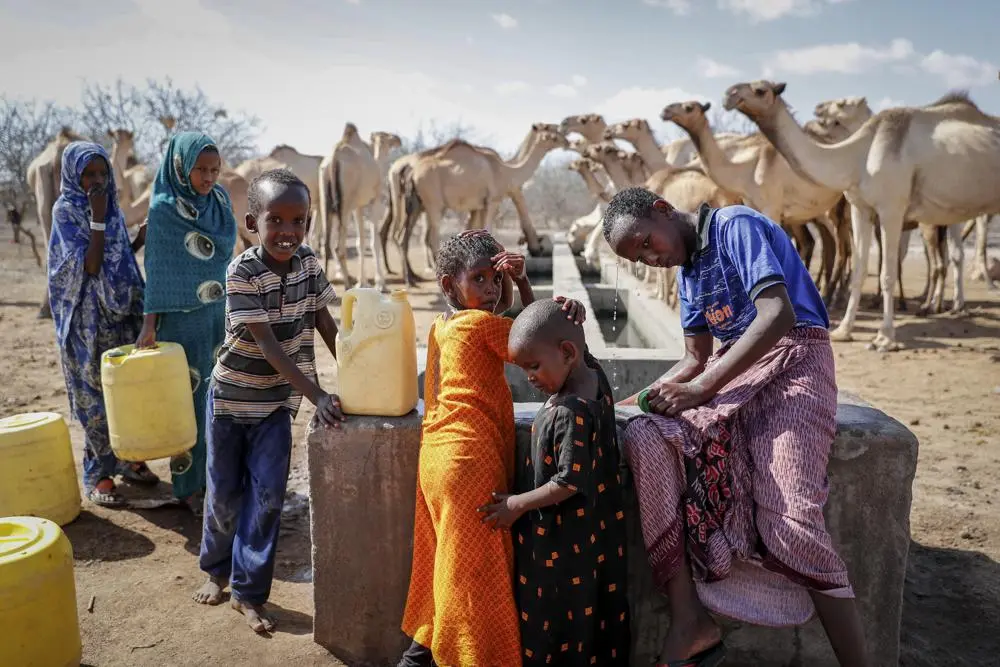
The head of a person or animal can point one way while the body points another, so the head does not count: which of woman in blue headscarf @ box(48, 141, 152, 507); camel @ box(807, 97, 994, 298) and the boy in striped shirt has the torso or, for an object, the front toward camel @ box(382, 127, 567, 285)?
camel @ box(807, 97, 994, 298)

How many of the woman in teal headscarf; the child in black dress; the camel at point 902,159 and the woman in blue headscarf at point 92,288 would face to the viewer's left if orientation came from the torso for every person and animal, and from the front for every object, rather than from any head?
2

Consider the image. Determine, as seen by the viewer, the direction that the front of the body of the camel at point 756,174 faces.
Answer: to the viewer's left

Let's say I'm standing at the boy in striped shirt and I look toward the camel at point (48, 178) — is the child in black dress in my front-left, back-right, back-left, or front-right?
back-right

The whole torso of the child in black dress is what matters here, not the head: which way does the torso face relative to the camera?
to the viewer's left

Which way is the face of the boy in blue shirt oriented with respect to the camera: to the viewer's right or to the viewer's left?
to the viewer's left

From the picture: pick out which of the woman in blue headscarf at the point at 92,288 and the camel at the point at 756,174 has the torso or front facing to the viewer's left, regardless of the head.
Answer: the camel

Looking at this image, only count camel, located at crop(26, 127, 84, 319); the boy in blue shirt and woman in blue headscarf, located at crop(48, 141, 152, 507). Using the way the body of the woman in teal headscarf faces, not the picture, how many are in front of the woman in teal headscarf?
1

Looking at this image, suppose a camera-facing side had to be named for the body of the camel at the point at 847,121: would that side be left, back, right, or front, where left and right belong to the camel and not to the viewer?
left

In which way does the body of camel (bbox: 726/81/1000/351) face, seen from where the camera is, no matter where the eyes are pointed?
to the viewer's left

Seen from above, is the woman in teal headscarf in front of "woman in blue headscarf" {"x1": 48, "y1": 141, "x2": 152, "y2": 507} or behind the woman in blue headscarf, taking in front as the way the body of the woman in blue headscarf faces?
in front
